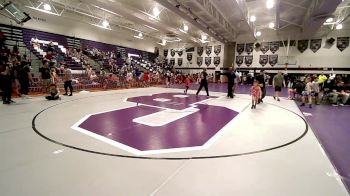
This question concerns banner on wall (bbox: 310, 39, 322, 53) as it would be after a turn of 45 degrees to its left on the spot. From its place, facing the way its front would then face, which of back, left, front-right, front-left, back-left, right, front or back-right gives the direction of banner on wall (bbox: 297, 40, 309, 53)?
back-right

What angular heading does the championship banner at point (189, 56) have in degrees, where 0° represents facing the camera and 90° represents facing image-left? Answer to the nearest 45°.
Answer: approximately 0°

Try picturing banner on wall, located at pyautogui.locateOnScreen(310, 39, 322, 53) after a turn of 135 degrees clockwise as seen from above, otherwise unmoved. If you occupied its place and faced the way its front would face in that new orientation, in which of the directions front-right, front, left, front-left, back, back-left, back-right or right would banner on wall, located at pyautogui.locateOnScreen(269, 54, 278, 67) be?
front-left

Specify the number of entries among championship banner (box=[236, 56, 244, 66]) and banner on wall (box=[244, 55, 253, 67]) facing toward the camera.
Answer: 2

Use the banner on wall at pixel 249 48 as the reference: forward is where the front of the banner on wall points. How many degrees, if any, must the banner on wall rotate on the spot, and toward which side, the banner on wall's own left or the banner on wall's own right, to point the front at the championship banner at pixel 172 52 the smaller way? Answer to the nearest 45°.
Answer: approximately 90° to the banner on wall's own right

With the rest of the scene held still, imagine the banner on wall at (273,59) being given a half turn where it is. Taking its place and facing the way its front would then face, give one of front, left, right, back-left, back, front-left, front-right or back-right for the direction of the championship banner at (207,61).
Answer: left

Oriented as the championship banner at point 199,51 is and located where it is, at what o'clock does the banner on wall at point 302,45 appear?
The banner on wall is roughly at 10 o'clock from the championship banner.

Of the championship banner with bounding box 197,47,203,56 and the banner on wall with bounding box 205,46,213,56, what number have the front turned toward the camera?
2
